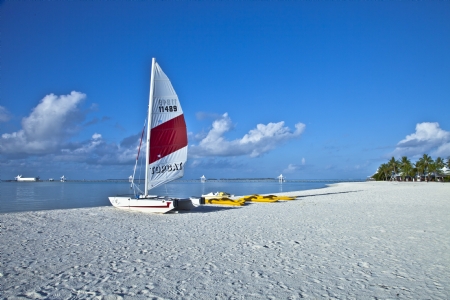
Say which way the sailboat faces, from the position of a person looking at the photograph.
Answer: facing away from the viewer and to the left of the viewer
